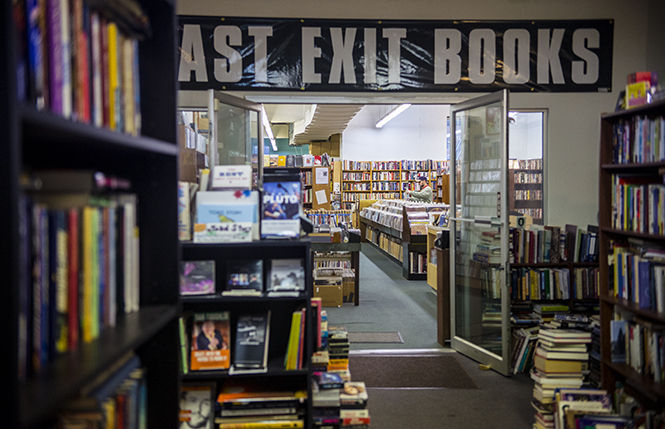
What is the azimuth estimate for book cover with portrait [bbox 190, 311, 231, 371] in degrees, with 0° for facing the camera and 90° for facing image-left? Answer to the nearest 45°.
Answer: approximately 0°

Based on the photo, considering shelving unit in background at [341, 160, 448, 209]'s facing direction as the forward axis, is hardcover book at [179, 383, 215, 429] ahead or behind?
ahead

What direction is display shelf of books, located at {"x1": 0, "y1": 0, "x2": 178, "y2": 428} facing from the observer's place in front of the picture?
facing the viewer and to the right of the viewer

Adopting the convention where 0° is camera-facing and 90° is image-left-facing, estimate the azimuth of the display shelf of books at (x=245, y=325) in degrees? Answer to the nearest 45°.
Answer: approximately 0°

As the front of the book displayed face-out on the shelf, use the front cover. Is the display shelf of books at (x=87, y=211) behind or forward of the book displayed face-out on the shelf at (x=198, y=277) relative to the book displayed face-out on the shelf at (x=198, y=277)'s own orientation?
forward

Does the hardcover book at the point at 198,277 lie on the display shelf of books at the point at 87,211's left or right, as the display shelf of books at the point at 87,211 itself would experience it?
on its left

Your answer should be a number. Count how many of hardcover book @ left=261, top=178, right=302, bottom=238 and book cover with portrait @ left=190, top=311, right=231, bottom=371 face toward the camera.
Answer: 2

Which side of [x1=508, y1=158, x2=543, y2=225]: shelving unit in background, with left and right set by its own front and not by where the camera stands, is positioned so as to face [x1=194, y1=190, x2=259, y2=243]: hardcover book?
front

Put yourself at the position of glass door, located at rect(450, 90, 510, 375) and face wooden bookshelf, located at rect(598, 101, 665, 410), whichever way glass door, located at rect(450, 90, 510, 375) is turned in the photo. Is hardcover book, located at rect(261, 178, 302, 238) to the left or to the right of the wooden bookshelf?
right

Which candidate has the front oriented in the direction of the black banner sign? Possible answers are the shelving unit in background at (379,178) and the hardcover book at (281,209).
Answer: the shelving unit in background
